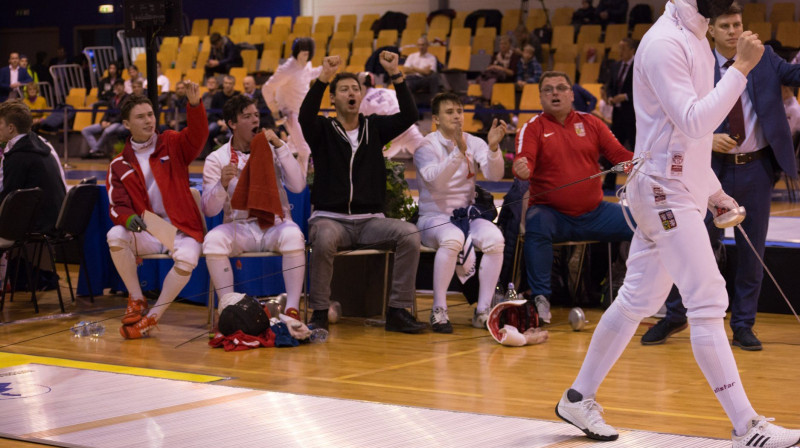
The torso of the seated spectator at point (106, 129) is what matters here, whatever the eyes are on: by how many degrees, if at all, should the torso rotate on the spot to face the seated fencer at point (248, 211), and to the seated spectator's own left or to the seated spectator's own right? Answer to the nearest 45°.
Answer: approximately 45° to the seated spectator's own left

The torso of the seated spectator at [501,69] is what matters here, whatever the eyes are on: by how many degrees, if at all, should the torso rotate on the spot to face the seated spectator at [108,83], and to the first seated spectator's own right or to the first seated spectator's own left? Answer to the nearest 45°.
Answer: approximately 45° to the first seated spectator's own right

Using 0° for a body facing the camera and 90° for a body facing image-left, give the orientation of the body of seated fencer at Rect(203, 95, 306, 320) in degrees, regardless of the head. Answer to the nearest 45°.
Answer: approximately 0°

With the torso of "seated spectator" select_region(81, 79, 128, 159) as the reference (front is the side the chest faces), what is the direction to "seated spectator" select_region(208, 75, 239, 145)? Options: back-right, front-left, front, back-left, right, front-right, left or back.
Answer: left

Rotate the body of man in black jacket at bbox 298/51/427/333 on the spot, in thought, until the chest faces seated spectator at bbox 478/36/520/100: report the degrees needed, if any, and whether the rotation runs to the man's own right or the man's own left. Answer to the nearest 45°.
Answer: approximately 180°

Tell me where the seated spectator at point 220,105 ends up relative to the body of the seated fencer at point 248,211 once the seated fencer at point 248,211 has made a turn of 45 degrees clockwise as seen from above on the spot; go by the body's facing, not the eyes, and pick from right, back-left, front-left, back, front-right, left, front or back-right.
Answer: back-right

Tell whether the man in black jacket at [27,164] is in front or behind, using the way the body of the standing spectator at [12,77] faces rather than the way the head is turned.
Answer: in front

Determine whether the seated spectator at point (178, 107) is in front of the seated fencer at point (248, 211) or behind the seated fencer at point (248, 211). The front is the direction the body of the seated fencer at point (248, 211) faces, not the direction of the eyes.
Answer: behind
